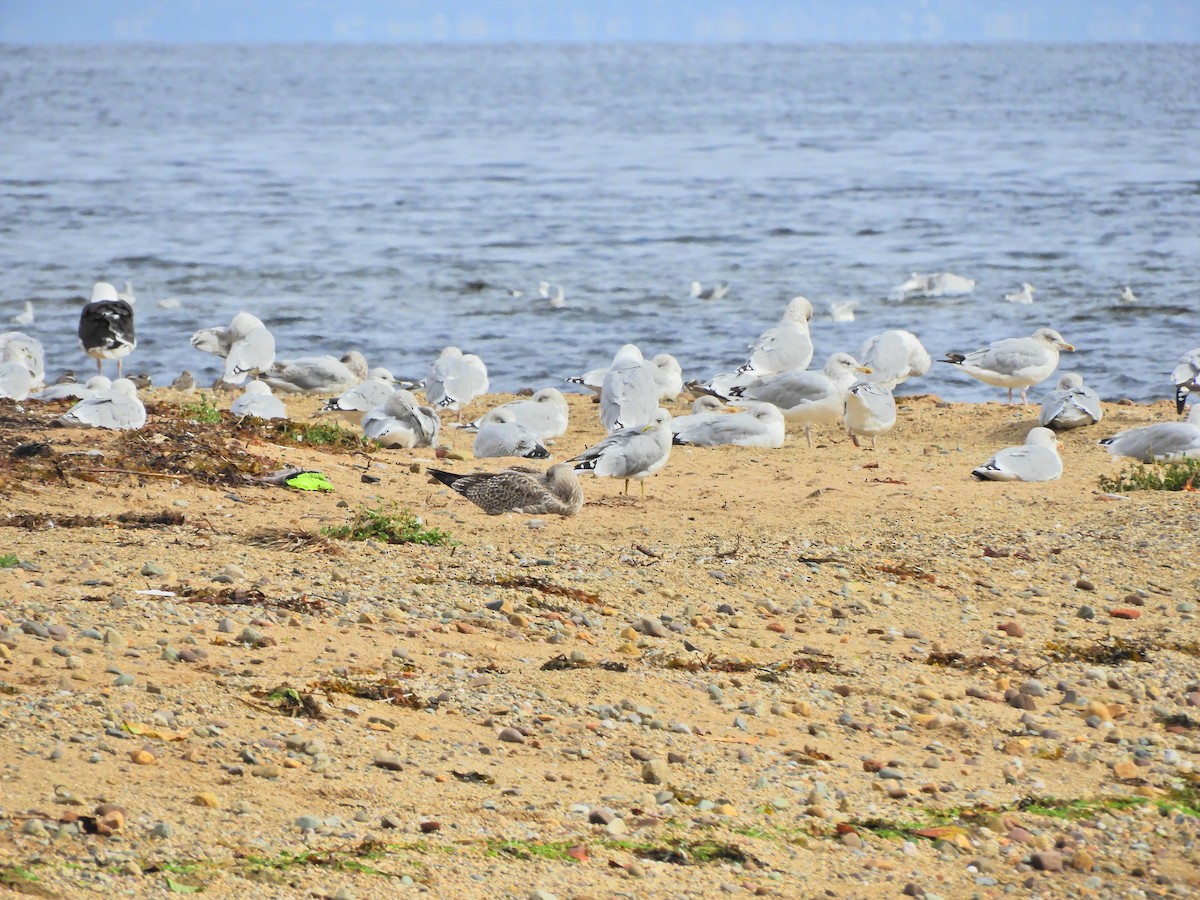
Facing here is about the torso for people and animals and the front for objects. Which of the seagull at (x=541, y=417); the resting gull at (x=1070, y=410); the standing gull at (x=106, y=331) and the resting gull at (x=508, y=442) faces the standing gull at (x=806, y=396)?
the seagull

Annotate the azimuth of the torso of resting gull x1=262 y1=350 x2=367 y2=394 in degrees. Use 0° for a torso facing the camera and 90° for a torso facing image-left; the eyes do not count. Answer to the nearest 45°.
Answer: approximately 270°

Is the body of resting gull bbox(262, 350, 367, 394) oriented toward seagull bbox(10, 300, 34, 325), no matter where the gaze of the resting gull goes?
no

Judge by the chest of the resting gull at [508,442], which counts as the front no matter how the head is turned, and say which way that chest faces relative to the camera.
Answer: to the viewer's left

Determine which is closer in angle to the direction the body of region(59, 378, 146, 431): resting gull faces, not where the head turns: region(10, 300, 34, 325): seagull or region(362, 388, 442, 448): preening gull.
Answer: the preening gull

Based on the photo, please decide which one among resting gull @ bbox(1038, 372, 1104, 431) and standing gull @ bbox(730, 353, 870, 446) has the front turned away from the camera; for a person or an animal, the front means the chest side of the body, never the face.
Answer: the resting gull

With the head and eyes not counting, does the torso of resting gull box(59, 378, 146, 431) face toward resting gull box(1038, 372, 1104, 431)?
yes

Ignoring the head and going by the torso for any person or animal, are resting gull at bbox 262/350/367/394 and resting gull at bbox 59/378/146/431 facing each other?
no

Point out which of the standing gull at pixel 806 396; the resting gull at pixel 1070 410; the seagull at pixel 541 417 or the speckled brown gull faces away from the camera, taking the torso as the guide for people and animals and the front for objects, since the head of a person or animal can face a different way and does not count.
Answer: the resting gull

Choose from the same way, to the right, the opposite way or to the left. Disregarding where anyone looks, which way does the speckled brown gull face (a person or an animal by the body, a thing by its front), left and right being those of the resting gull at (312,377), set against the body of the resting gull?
the same way

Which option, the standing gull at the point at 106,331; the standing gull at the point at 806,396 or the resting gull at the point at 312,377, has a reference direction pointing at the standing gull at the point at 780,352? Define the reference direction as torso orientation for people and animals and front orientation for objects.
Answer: the resting gull

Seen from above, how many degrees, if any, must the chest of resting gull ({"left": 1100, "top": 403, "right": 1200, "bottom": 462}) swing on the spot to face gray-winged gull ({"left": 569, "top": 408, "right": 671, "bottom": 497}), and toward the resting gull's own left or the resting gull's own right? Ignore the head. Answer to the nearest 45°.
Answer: approximately 135° to the resting gull's own right

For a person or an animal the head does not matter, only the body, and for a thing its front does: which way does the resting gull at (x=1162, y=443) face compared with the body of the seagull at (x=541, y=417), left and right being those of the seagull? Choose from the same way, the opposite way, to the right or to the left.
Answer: the same way

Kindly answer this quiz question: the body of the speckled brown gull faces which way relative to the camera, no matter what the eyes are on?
to the viewer's right

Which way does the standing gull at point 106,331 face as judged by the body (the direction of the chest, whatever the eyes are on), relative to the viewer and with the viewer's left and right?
facing away from the viewer

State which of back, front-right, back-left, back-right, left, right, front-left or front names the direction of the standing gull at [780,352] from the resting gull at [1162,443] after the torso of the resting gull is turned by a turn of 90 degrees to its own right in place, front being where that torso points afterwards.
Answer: back-right

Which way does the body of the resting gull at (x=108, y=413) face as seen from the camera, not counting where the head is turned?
to the viewer's right

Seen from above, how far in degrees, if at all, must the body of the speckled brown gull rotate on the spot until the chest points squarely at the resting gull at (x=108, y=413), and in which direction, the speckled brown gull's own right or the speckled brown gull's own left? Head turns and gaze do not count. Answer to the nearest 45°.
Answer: approximately 135° to the speckled brown gull's own left

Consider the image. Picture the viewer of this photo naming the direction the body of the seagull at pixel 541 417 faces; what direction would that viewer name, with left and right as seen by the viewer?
facing to the right of the viewer

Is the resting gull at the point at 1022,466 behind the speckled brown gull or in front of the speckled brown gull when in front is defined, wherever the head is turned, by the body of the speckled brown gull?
in front

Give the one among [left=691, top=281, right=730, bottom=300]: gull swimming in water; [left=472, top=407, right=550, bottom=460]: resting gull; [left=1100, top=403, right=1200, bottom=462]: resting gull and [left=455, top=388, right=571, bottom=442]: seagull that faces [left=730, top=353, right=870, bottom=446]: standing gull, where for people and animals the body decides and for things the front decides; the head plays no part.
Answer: the seagull

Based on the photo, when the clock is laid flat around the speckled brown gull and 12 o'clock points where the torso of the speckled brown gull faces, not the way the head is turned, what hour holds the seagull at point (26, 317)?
The seagull is roughly at 8 o'clock from the speckled brown gull.
